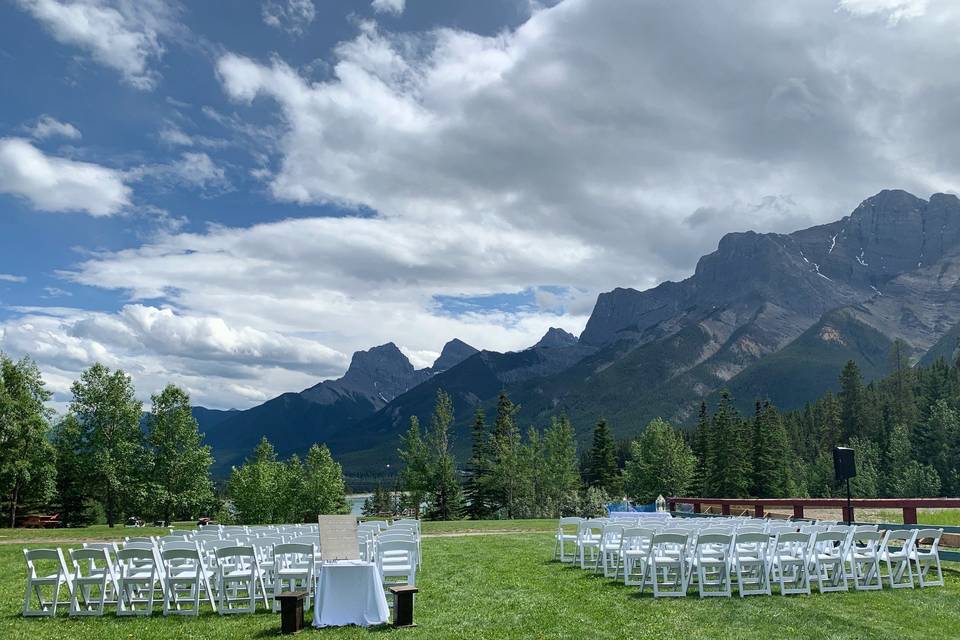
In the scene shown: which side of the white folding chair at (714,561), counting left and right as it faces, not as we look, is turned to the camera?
back

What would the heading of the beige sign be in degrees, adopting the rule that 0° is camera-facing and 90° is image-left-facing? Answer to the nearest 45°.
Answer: approximately 0°

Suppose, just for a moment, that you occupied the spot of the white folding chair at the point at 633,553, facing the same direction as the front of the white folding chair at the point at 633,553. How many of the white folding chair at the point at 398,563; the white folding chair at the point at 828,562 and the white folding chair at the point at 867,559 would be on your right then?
2

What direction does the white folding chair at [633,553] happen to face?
away from the camera

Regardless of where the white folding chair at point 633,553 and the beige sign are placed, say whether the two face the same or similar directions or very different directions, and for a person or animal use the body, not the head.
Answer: very different directions

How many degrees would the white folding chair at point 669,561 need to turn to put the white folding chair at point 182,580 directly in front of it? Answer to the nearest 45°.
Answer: approximately 90° to its left

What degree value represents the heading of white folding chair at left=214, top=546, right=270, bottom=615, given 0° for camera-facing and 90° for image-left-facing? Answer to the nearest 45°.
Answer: approximately 225°

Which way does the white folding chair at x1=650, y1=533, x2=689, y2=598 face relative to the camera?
away from the camera

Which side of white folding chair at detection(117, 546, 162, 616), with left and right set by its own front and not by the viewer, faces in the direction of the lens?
back

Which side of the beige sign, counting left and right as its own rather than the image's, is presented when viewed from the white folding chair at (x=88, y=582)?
right

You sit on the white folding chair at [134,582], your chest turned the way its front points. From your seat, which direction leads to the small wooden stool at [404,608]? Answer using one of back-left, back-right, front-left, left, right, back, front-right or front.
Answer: back-right

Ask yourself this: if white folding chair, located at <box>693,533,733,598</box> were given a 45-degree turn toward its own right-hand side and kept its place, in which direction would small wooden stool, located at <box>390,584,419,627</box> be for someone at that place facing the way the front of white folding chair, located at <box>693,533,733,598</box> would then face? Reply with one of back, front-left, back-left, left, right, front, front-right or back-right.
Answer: back
